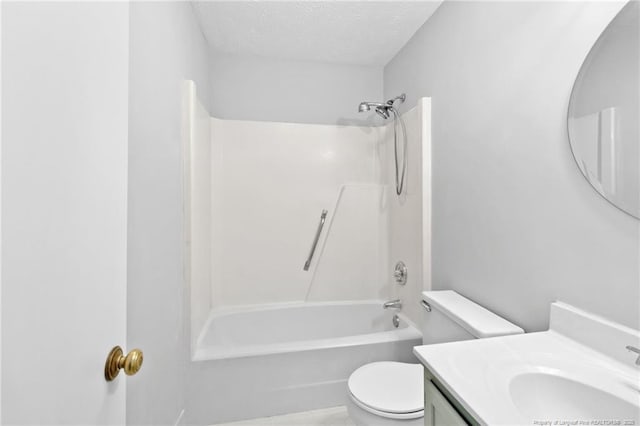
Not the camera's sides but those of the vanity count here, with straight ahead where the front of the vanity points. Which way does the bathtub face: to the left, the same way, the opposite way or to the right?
to the left

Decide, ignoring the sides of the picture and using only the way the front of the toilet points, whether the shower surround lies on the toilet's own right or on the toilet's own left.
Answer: on the toilet's own right

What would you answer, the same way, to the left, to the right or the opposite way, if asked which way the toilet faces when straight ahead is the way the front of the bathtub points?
to the right

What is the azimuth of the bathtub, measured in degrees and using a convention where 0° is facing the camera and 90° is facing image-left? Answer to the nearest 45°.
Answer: approximately 0°

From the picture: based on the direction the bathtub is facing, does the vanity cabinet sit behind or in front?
in front

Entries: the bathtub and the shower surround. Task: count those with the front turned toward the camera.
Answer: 2

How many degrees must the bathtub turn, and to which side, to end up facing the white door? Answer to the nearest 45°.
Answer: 0° — it already faces it
